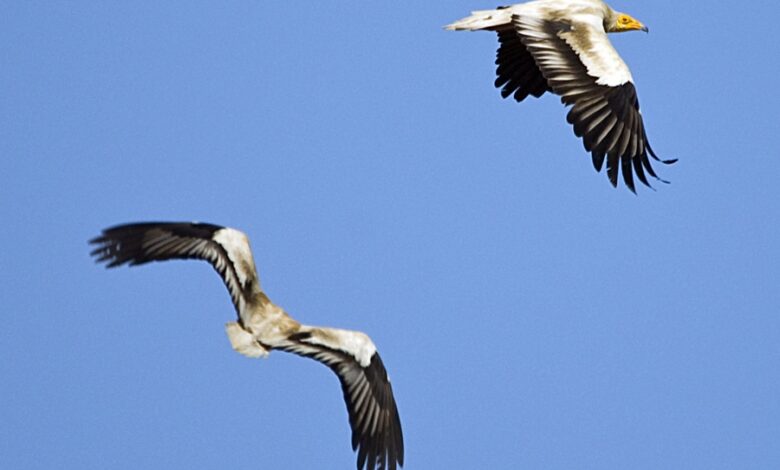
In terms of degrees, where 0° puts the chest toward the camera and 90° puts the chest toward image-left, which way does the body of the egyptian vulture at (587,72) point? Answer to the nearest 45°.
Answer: approximately 270°
